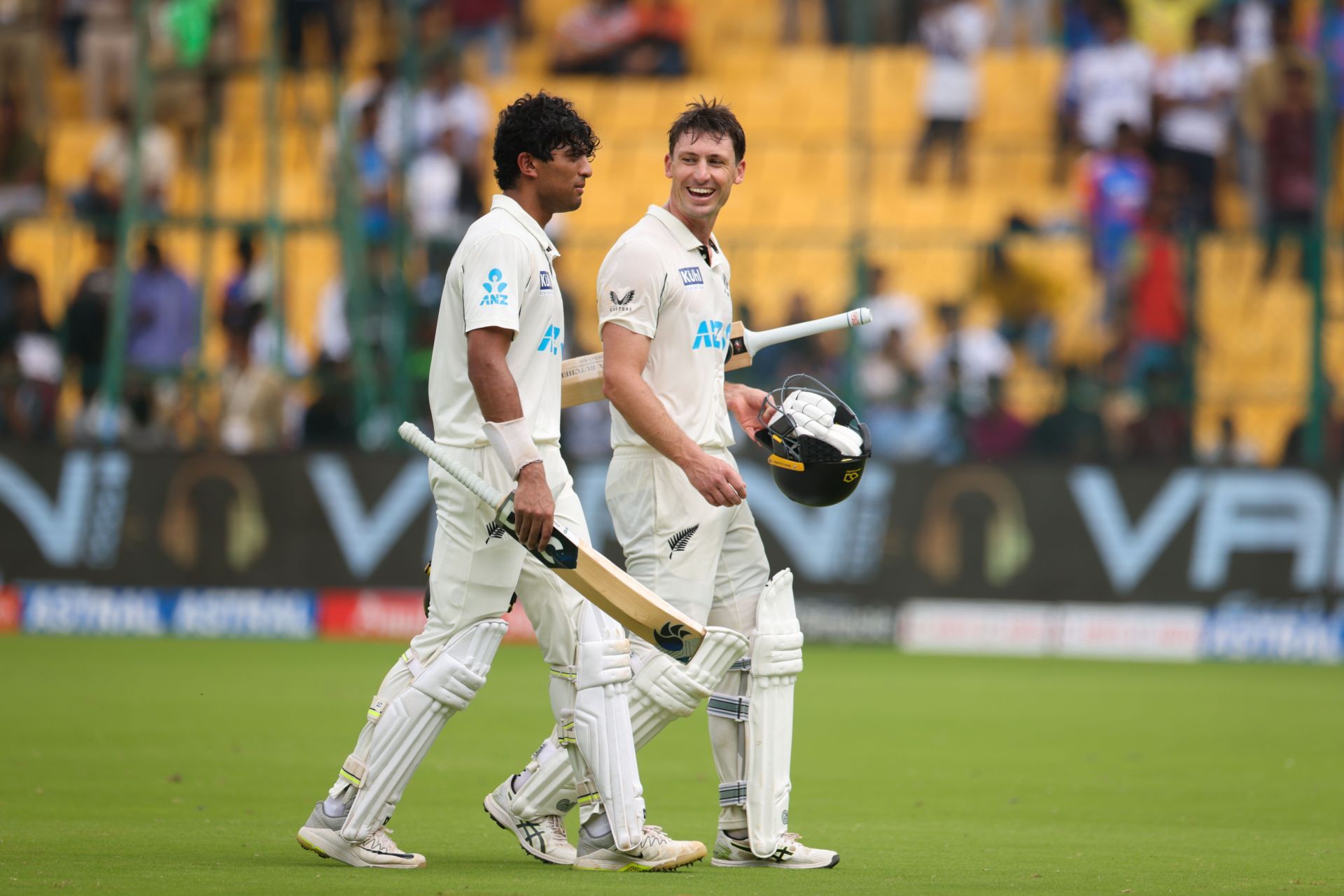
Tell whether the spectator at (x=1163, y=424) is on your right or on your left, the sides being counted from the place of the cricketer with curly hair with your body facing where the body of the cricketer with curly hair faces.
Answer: on your left

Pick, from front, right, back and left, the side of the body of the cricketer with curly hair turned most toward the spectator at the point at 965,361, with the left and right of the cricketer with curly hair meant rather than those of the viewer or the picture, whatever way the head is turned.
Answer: left

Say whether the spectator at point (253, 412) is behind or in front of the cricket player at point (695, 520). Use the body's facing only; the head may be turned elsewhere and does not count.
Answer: behind

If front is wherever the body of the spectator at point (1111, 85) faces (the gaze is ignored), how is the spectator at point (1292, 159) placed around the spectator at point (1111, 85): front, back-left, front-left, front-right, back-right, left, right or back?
front-left

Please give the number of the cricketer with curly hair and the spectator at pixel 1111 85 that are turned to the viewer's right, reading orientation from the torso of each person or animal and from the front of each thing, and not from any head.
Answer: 1

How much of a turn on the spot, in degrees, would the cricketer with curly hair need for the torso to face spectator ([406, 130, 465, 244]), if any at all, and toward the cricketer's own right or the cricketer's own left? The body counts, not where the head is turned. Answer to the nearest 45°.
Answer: approximately 90° to the cricketer's own left

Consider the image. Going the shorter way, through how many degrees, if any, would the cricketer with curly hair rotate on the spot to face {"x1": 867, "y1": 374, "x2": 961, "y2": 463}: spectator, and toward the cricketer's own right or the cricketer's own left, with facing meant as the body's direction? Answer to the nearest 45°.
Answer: approximately 90° to the cricketer's own left

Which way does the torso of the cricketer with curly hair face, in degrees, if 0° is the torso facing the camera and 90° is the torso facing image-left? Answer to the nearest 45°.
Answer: approximately 270°

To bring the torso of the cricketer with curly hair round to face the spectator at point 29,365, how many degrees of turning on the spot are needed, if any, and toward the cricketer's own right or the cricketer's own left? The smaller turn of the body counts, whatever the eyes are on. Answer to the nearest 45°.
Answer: approximately 90° to the cricketer's own left

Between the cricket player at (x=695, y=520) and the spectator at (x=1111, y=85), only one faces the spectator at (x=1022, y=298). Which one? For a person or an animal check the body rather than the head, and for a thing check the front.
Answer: the spectator at (x=1111, y=85)

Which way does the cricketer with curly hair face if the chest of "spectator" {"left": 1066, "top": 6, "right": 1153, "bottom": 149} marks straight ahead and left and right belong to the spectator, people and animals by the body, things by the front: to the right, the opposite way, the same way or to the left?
to the left

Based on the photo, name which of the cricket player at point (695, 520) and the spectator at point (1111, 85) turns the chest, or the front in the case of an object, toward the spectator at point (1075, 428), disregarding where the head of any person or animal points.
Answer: the spectator at point (1111, 85)

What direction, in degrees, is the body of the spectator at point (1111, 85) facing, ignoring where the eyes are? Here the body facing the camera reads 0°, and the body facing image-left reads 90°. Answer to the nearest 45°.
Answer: approximately 0°

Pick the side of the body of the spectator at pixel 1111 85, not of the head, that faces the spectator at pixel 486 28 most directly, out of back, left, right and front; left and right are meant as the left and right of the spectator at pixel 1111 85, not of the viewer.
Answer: right
